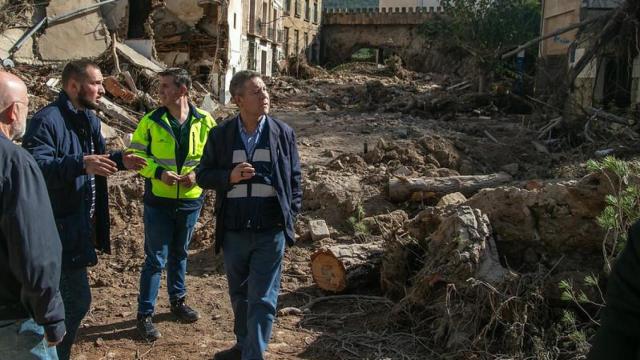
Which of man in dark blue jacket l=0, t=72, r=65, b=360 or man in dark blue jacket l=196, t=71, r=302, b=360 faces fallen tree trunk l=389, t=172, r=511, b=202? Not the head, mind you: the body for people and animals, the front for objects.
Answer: man in dark blue jacket l=0, t=72, r=65, b=360

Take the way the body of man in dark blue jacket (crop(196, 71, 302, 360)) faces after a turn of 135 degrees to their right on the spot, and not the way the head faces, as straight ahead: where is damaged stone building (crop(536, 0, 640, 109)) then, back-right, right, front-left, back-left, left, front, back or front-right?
right

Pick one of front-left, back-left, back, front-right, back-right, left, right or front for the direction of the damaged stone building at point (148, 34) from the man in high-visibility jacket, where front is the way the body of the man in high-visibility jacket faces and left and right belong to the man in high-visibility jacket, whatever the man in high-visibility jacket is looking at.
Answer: back

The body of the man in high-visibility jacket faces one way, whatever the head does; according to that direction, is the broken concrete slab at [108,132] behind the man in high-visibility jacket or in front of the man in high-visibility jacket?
behind

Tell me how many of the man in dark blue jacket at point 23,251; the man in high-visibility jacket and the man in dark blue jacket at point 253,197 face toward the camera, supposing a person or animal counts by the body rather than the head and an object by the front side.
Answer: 2

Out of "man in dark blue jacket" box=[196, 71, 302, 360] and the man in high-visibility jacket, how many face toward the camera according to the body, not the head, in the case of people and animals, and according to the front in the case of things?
2

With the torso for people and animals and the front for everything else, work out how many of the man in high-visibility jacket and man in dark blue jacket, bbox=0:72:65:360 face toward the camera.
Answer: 1

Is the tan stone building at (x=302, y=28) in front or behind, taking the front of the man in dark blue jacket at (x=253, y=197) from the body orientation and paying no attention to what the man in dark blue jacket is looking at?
behind

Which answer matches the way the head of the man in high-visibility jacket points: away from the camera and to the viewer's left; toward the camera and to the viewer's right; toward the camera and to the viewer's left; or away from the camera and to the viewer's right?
toward the camera and to the viewer's left

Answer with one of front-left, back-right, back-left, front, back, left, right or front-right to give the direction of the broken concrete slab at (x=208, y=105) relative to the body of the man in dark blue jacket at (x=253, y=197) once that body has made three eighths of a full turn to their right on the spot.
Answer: front-right

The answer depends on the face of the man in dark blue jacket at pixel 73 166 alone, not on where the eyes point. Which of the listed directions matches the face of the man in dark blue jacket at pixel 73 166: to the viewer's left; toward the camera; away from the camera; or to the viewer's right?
to the viewer's right

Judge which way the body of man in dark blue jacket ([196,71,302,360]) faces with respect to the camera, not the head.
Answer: toward the camera

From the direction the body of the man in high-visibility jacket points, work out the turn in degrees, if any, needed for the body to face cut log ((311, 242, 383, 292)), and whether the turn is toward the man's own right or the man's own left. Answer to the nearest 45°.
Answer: approximately 90° to the man's own left

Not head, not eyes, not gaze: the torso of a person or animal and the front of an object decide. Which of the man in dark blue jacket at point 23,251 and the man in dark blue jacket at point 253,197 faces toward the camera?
the man in dark blue jacket at point 253,197

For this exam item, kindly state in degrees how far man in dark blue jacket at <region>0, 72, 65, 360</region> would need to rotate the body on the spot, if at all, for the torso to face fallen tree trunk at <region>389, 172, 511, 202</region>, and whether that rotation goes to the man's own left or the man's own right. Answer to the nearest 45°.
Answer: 0° — they already face it

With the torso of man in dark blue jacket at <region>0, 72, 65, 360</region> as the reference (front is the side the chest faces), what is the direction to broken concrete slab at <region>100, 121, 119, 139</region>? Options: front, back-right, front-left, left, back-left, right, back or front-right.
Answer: front-left

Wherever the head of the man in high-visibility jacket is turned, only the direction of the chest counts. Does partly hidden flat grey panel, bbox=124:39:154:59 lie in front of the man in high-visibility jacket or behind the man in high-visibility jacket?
behind

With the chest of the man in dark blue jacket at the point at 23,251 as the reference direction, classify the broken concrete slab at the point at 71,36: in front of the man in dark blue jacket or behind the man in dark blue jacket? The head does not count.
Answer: in front
